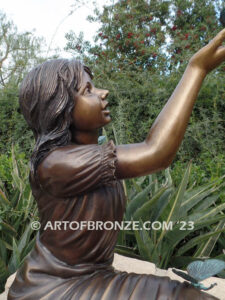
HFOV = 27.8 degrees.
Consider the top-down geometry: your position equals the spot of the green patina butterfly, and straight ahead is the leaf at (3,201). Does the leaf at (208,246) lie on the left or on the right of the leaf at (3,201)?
right

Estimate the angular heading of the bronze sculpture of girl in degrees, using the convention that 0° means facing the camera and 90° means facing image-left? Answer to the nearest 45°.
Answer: approximately 270°
